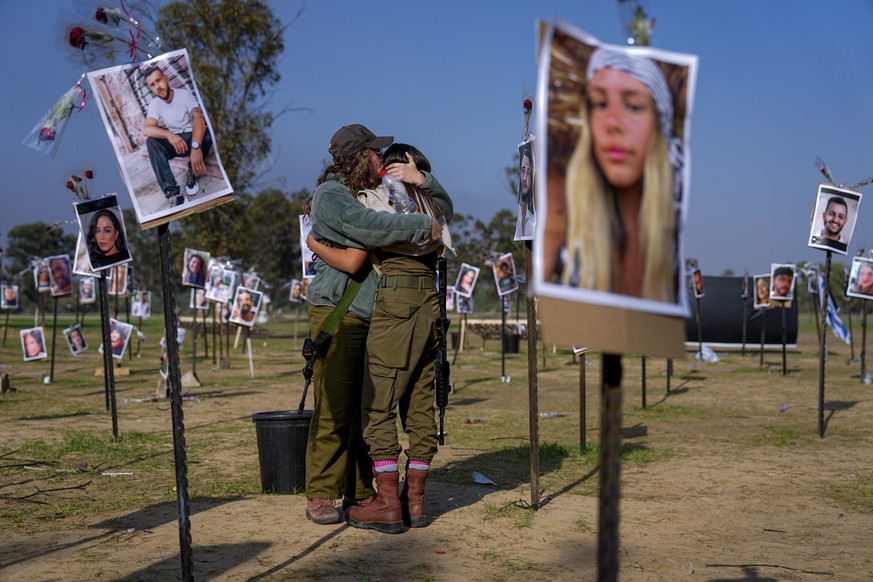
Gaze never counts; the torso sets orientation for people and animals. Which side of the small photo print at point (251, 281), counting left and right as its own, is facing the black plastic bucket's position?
front

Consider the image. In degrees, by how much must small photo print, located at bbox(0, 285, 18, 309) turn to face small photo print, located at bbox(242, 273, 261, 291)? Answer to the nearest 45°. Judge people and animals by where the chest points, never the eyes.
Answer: approximately 45° to its left

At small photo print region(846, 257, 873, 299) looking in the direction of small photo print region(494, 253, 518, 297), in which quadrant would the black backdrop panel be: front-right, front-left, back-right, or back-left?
front-right

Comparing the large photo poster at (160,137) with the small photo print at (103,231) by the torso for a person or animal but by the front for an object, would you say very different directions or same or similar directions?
same or similar directions

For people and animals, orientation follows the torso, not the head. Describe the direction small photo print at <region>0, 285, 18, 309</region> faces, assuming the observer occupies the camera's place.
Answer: facing the viewer

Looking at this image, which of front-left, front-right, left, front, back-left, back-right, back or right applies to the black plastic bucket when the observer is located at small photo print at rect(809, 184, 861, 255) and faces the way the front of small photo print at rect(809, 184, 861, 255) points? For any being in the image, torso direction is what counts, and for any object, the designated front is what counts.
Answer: front-right

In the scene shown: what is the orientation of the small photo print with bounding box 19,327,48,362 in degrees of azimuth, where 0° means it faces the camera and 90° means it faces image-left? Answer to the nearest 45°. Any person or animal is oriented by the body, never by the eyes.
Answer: approximately 0°

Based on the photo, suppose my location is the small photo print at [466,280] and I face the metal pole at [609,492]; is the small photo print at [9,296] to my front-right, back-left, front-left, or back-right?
back-right

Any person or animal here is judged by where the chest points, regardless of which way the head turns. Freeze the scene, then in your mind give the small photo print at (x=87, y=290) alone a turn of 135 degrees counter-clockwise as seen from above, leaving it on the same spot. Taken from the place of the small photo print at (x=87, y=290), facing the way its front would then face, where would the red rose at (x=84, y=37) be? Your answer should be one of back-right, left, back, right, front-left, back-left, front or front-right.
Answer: back-right

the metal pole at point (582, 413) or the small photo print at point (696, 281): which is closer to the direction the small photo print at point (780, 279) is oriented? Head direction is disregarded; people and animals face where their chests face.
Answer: the metal pole

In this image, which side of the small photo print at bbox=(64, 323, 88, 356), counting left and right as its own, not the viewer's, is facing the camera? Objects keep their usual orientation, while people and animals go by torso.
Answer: front

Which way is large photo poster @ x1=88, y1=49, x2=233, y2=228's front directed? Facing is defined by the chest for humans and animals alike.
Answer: toward the camera

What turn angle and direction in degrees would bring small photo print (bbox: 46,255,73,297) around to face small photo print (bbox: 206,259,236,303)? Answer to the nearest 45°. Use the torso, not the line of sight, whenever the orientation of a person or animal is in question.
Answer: approximately 90° to its left
